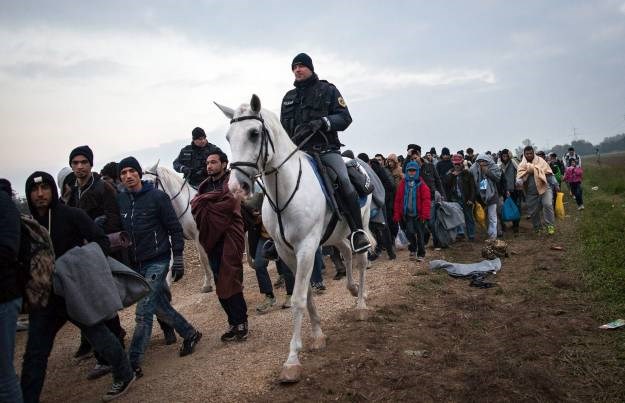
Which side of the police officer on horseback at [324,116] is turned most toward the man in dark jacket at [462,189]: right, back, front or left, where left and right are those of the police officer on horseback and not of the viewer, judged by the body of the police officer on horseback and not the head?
back

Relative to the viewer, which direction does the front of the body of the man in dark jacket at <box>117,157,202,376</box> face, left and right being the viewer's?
facing the viewer and to the left of the viewer

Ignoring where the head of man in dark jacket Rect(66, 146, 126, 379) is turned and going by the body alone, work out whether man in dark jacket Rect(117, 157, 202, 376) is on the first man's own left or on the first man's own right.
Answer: on the first man's own left

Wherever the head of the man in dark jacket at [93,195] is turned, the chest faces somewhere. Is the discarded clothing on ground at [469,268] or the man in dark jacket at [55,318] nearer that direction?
the man in dark jacket

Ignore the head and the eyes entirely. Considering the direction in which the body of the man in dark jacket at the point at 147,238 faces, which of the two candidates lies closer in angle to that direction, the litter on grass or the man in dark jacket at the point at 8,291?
the man in dark jacket

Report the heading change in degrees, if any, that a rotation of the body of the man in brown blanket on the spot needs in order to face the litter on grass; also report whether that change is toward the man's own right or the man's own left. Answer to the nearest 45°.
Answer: approximately 90° to the man's own left

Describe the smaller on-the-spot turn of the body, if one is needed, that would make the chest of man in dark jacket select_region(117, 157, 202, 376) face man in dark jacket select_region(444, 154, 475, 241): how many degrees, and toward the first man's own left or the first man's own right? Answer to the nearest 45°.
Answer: approximately 180°

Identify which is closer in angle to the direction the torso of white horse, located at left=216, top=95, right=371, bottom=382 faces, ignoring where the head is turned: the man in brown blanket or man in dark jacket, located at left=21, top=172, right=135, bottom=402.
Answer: the man in dark jacket

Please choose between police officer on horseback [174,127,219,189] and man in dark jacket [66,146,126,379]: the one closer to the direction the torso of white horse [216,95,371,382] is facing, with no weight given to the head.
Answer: the man in dark jacket
